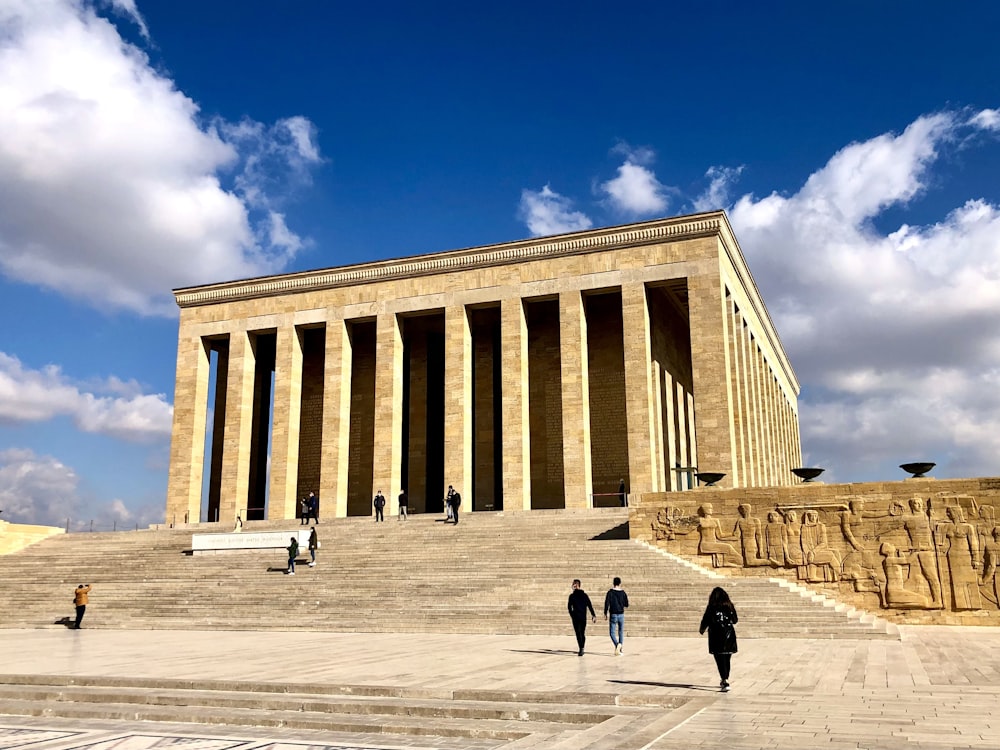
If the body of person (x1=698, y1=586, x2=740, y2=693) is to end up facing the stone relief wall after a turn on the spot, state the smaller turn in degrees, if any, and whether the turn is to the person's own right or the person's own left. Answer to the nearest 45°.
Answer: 0° — they already face it

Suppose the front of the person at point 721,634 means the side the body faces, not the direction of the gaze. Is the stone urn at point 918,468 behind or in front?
in front

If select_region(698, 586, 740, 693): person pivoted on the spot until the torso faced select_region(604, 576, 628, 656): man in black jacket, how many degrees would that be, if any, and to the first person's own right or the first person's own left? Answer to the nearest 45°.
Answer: approximately 45° to the first person's own left

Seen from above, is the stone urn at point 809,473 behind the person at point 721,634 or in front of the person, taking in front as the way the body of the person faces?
in front

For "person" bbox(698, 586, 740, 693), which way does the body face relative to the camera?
away from the camera

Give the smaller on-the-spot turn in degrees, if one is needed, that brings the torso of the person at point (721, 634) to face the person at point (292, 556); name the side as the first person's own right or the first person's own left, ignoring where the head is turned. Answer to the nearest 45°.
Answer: approximately 45° to the first person's own left

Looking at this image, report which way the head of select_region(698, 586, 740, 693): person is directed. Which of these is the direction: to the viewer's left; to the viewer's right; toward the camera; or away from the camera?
away from the camera

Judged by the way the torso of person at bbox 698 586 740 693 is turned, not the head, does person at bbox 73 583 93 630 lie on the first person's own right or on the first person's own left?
on the first person's own left

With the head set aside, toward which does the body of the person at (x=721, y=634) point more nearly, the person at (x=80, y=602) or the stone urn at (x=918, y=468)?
the stone urn
